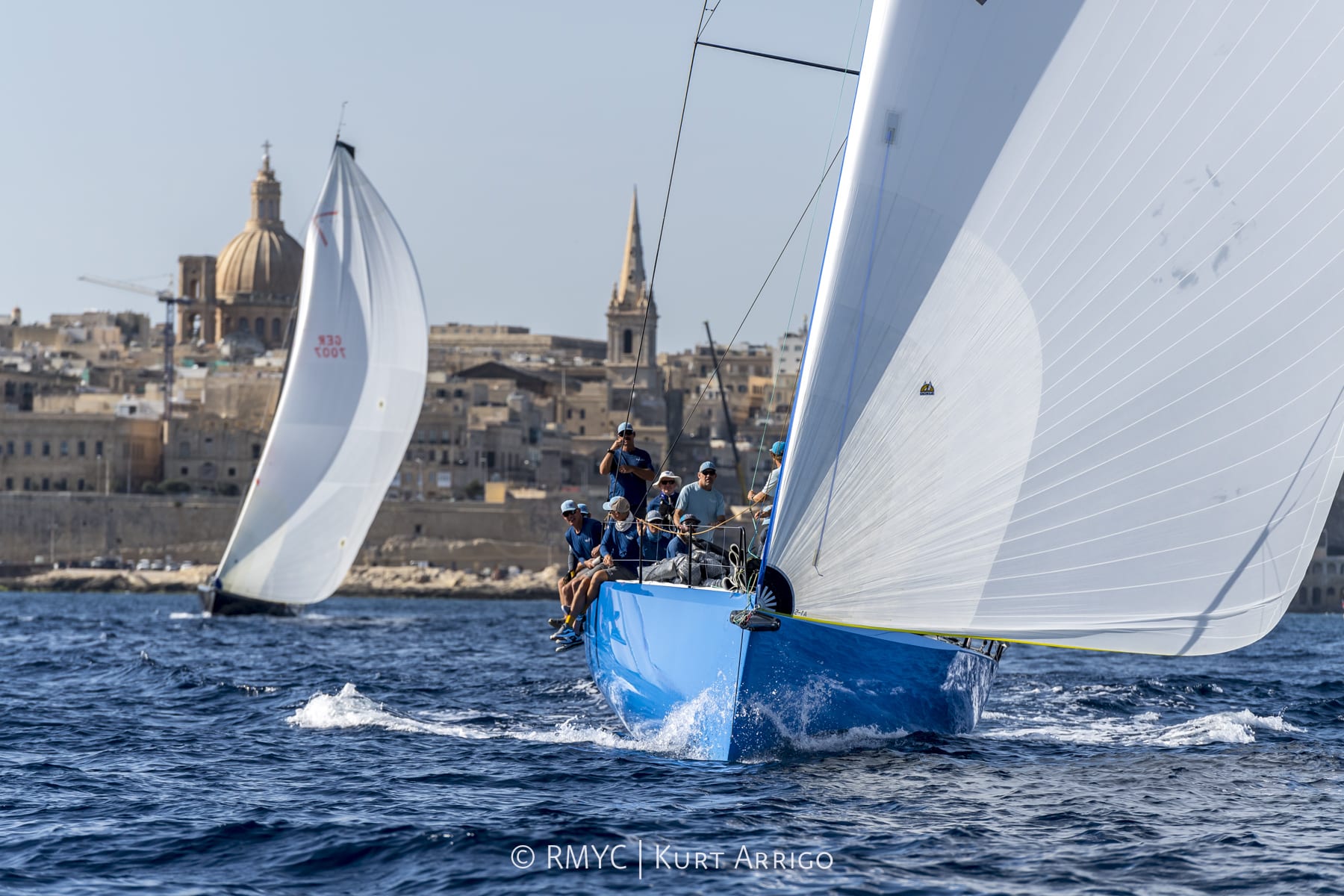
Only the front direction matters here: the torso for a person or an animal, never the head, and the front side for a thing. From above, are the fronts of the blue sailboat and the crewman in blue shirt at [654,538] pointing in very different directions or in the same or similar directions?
same or similar directions

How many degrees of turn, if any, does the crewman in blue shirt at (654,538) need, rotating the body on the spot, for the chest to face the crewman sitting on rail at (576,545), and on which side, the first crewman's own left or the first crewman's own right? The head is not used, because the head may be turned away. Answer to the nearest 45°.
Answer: approximately 135° to the first crewman's own right

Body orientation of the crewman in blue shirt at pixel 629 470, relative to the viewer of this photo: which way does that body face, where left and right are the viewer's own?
facing the viewer

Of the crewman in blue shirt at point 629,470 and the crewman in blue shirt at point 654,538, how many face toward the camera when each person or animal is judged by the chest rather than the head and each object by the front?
2

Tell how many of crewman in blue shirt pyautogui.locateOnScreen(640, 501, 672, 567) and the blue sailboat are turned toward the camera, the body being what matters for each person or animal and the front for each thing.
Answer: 2

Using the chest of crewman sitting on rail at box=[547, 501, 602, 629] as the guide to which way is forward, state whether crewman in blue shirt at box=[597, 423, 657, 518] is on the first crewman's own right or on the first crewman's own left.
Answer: on the first crewman's own left

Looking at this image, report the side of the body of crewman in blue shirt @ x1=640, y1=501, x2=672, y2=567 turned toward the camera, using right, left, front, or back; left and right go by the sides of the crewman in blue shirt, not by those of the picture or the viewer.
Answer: front

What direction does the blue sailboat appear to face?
toward the camera
